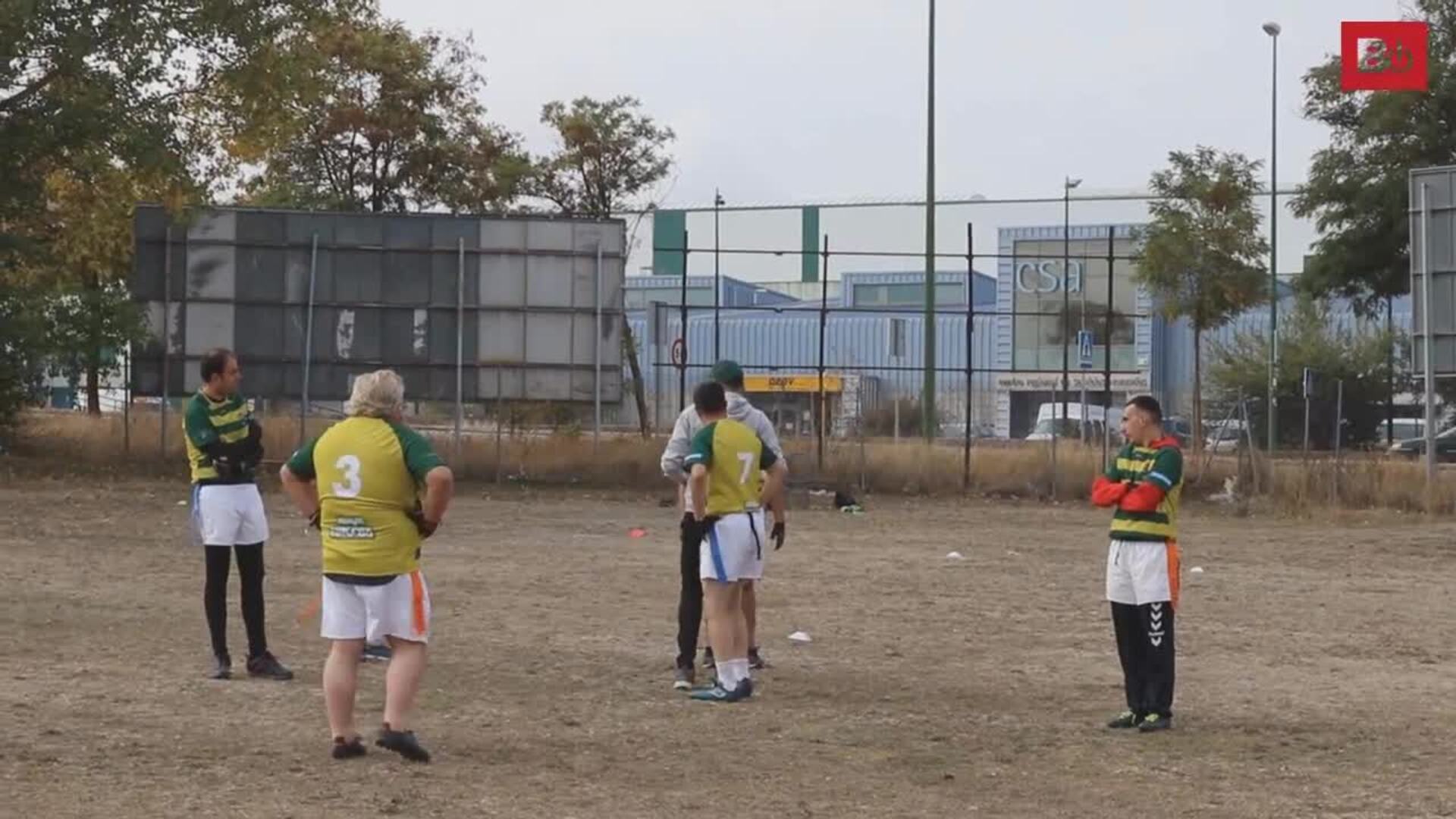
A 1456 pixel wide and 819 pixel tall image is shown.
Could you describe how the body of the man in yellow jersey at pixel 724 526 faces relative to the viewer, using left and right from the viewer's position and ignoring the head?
facing away from the viewer and to the left of the viewer

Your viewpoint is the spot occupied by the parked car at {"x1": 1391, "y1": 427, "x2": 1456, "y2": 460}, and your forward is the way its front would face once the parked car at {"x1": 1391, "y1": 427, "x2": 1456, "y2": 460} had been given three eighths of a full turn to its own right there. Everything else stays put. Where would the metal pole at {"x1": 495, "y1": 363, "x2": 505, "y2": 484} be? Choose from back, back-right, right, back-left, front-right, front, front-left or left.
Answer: back

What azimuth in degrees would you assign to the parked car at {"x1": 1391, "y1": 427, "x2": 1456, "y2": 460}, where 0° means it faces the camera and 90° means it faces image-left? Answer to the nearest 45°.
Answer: approximately 90°

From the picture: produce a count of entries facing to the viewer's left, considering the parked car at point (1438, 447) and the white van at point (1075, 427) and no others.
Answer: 2

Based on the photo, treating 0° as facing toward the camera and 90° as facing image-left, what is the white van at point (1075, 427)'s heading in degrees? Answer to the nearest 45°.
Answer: approximately 90°

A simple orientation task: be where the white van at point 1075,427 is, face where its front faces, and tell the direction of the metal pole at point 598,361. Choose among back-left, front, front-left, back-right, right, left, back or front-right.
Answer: front-left

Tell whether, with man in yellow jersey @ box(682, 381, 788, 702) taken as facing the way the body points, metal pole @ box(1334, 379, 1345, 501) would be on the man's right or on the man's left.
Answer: on the man's right

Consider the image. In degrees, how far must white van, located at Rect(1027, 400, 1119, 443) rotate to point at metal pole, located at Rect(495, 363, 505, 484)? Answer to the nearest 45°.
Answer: approximately 45° to its left

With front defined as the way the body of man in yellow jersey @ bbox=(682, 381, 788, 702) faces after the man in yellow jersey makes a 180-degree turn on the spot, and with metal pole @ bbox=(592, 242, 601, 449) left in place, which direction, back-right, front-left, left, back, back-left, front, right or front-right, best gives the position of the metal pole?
back-left
